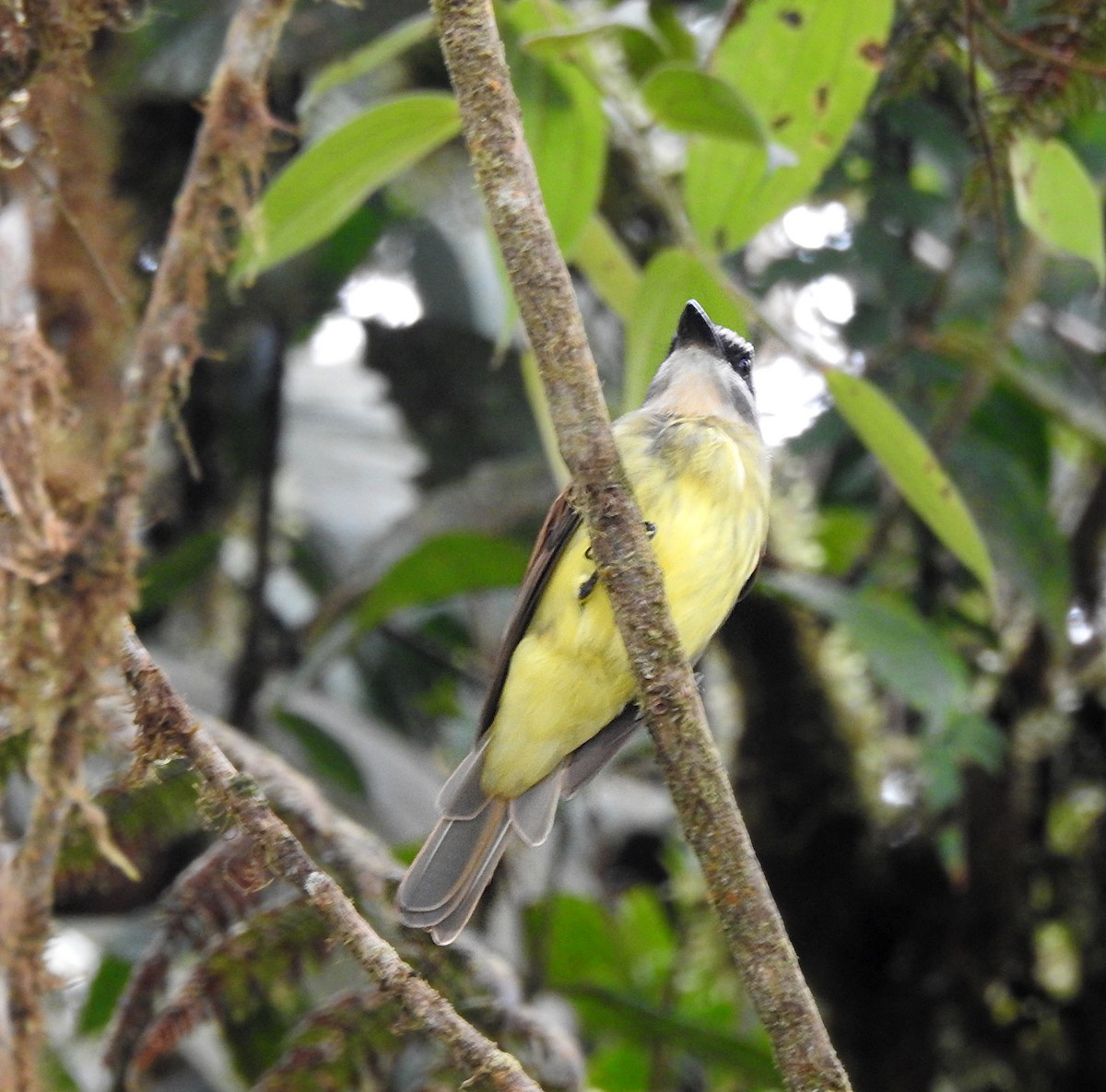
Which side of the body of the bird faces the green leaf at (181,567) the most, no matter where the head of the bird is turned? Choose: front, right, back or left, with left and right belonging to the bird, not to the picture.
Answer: back

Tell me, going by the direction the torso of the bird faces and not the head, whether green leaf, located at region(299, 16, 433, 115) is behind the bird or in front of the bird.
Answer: behind

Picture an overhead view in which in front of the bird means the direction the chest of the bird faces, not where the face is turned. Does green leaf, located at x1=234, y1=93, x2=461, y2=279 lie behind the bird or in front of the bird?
behind

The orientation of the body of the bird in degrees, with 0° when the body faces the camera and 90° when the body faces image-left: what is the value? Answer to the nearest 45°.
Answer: approximately 315°

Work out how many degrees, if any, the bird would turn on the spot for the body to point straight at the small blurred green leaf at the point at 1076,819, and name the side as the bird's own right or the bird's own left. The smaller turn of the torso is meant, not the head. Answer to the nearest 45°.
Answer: approximately 90° to the bird's own left

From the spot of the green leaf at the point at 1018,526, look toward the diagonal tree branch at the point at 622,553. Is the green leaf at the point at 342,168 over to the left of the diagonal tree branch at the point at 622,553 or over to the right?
right

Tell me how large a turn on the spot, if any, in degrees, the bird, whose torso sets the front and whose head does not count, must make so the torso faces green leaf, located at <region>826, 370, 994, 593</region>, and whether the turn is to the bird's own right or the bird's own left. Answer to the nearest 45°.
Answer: approximately 90° to the bird's own left
